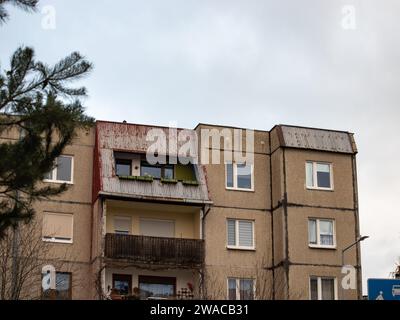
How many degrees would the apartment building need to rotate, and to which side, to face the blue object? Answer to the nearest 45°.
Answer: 0° — it already faces it

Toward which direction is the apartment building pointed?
toward the camera
